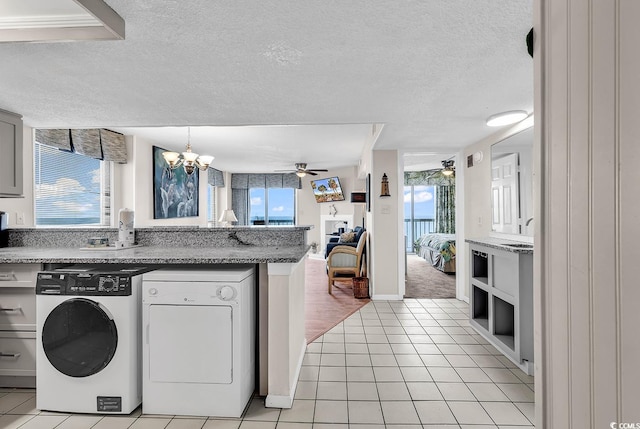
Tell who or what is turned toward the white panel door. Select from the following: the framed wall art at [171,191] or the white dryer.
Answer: the framed wall art

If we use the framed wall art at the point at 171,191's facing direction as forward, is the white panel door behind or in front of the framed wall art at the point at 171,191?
in front

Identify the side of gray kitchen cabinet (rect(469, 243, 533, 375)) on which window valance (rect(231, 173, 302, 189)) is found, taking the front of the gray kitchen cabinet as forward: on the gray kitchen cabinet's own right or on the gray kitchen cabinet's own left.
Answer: on the gray kitchen cabinet's own right

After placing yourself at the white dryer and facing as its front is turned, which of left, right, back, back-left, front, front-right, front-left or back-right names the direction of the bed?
back-left

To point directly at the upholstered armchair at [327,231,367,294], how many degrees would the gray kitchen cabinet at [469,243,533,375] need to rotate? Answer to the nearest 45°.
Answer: approximately 90° to its right

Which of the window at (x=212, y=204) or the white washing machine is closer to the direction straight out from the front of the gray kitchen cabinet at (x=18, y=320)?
the white washing machine
